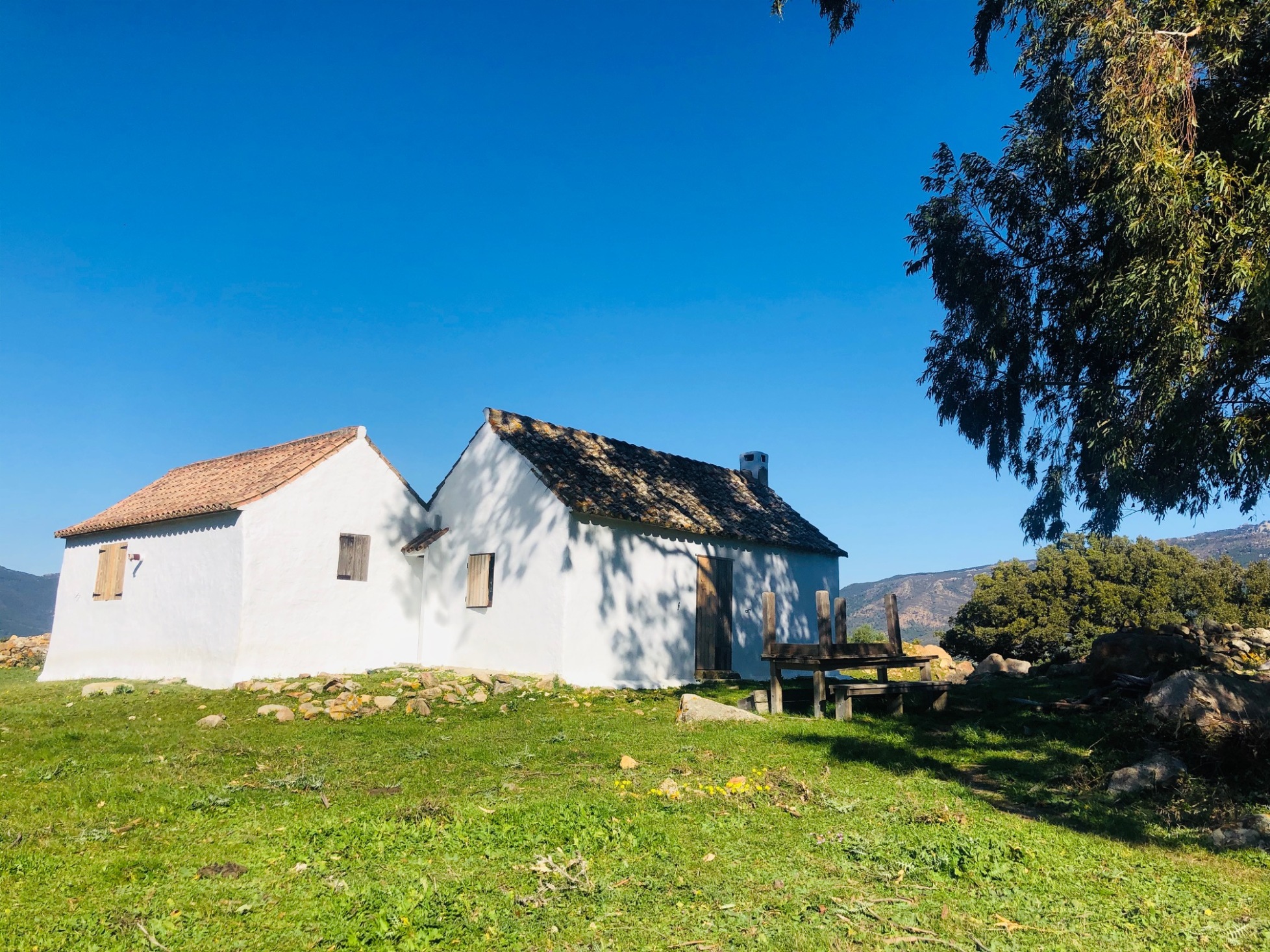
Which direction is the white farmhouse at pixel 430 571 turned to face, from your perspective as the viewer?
facing the viewer and to the right of the viewer

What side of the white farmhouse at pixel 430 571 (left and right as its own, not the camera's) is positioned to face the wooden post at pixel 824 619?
front

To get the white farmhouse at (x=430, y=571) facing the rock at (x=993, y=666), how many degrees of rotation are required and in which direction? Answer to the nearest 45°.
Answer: approximately 45° to its left

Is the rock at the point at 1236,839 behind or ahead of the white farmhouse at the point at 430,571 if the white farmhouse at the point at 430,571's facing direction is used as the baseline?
ahead

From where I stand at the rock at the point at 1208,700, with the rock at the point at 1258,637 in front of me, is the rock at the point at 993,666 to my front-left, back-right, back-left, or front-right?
front-left

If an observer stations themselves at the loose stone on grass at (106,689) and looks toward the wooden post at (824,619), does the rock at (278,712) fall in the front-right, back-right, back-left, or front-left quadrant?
front-right

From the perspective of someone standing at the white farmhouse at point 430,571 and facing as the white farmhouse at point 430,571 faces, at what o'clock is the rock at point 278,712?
The rock is roughly at 2 o'clock from the white farmhouse.

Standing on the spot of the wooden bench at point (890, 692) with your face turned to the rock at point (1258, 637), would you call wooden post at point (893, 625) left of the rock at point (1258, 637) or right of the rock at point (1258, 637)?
left

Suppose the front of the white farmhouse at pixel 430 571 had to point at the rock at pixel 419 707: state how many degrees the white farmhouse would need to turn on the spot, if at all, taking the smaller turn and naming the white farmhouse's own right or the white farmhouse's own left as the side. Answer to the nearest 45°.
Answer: approximately 45° to the white farmhouse's own right

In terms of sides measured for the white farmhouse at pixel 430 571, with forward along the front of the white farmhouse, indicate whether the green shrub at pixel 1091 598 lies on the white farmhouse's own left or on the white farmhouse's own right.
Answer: on the white farmhouse's own left

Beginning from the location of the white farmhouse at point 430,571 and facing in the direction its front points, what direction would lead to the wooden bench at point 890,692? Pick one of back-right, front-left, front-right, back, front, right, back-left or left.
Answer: front

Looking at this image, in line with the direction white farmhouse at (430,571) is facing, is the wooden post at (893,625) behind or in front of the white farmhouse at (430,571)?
in front

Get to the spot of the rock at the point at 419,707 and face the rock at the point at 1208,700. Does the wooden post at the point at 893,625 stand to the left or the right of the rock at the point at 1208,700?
left
